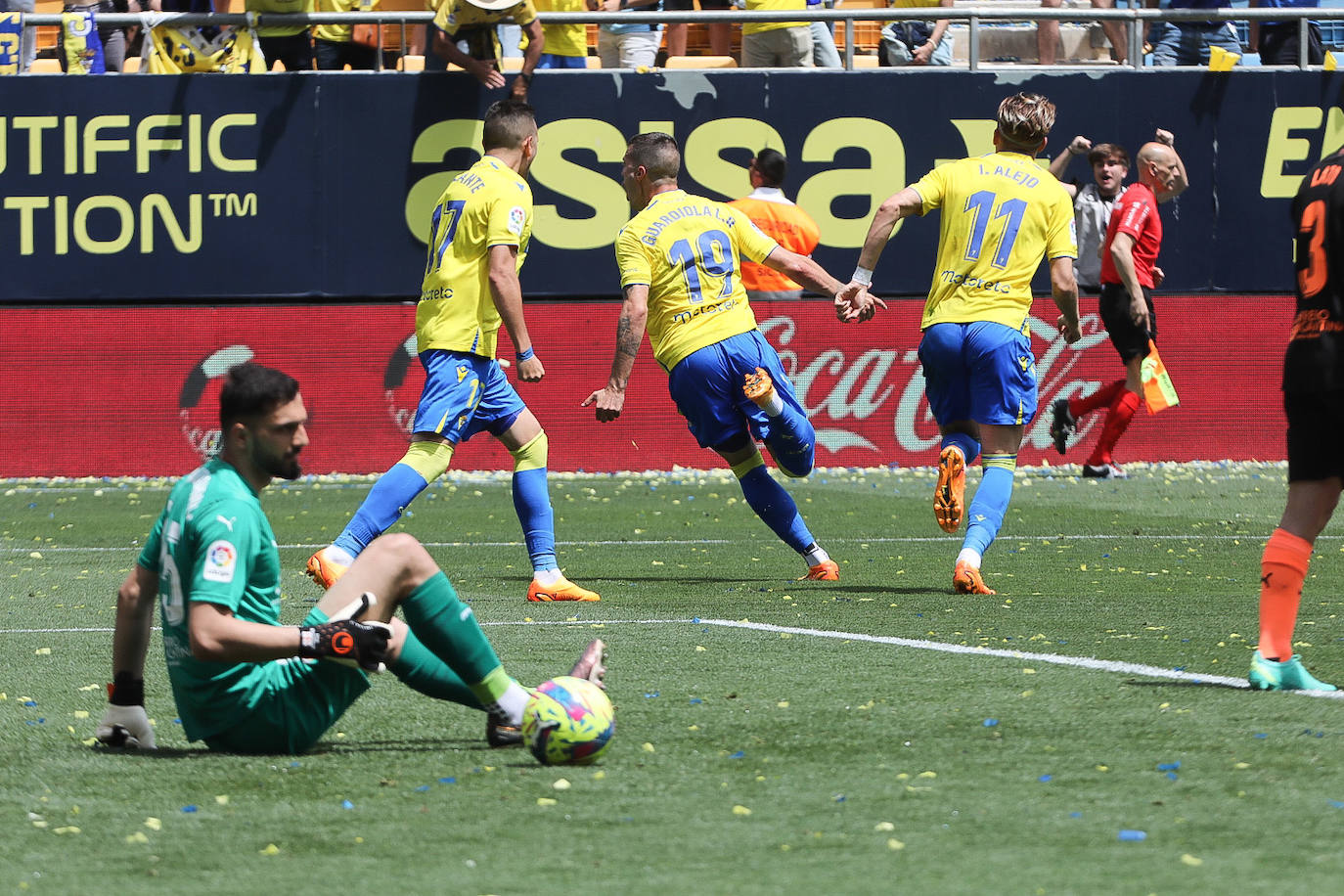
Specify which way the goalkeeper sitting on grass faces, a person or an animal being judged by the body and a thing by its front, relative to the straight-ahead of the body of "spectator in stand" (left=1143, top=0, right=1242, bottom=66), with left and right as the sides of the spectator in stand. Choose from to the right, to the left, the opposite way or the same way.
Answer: to the left

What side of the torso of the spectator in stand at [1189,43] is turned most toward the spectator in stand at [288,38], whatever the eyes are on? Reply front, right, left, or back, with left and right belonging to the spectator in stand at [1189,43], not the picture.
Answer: right

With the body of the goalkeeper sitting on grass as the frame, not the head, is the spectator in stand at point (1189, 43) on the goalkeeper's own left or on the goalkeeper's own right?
on the goalkeeper's own left

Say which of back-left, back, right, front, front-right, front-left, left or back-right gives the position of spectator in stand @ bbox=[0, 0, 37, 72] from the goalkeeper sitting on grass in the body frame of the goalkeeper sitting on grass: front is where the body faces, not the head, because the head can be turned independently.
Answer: left

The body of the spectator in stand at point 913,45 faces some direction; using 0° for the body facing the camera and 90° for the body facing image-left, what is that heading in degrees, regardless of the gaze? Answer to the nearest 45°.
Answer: approximately 0°

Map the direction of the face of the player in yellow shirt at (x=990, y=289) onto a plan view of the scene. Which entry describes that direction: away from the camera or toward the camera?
away from the camera

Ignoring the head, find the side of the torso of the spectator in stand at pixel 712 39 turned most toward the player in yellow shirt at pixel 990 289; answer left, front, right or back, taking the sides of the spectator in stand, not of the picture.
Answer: front

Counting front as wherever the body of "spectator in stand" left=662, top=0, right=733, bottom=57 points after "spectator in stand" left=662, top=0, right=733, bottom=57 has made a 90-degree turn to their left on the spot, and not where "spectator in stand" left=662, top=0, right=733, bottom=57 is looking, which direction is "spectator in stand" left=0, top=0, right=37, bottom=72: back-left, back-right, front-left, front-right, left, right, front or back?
back

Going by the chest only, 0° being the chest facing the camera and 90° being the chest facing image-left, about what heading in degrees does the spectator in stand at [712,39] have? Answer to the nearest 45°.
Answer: approximately 0°

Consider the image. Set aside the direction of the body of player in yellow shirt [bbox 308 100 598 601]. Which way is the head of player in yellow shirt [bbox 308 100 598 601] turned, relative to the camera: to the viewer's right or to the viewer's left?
to the viewer's right

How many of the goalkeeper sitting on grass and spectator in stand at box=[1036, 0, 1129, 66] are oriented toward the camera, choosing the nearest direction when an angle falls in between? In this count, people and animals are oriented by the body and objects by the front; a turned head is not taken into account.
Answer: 1

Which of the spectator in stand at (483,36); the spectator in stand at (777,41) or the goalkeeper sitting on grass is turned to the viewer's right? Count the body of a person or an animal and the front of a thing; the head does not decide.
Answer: the goalkeeper sitting on grass

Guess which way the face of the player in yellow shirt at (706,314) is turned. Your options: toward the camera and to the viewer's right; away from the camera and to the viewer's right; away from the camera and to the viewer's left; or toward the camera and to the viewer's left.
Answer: away from the camera and to the viewer's left

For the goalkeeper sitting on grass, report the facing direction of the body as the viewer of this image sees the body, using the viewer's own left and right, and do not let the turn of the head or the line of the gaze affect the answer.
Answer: facing to the right of the viewer
